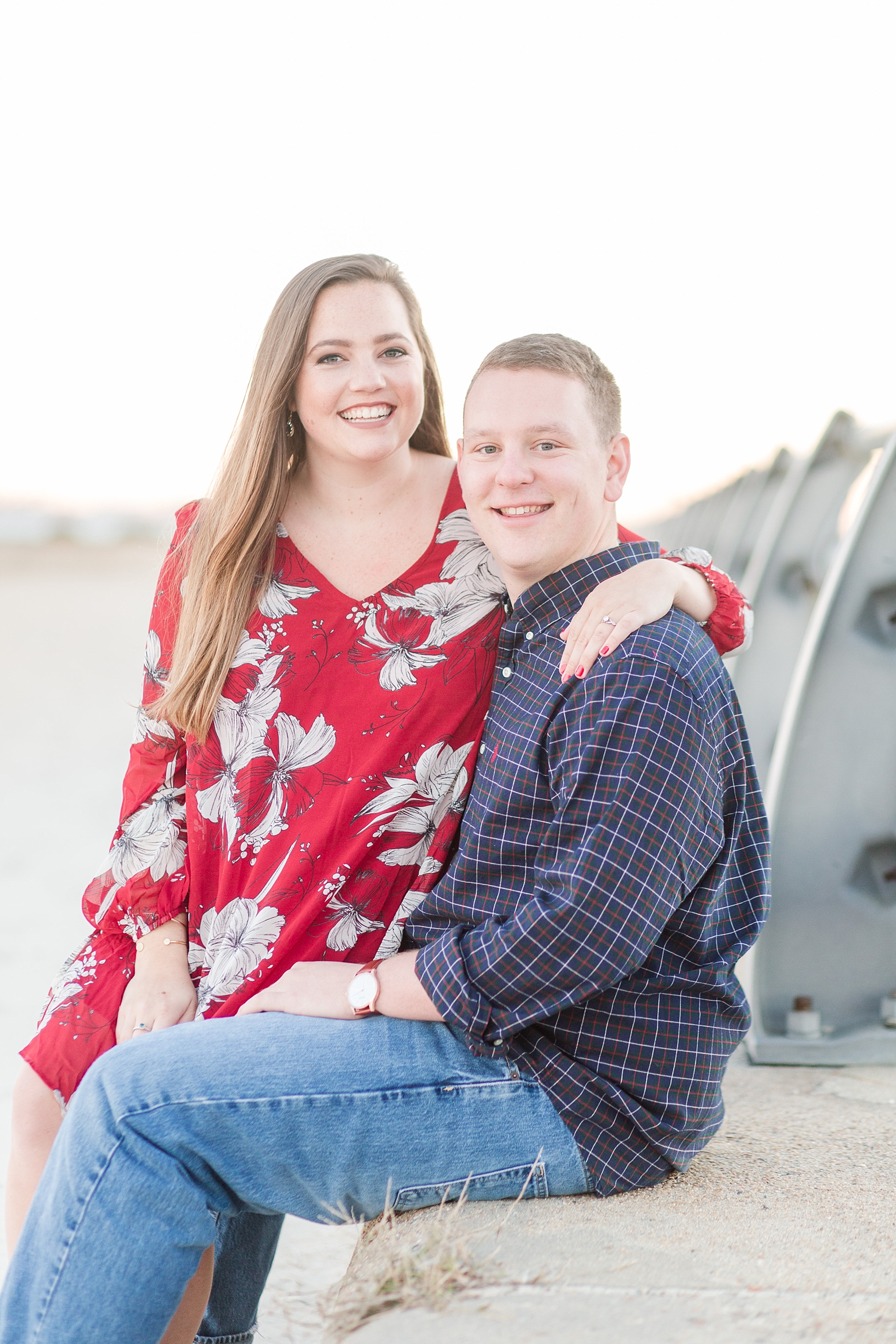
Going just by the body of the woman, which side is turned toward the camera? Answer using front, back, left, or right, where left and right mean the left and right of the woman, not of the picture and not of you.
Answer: front

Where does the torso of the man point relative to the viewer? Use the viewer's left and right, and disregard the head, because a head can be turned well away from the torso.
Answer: facing to the left of the viewer
